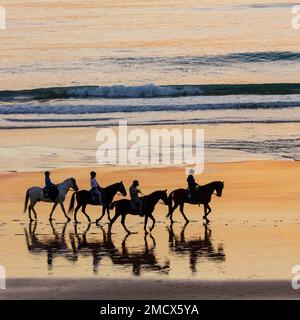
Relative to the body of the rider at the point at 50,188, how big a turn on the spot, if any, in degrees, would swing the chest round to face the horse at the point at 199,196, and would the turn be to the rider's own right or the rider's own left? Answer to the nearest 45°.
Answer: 0° — they already face it

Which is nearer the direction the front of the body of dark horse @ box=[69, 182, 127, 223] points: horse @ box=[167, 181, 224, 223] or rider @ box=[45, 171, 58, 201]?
the horse

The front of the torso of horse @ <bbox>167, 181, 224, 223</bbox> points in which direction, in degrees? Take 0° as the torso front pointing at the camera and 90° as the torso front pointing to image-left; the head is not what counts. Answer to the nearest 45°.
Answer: approximately 270°

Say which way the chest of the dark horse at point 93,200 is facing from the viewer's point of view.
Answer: to the viewer's right

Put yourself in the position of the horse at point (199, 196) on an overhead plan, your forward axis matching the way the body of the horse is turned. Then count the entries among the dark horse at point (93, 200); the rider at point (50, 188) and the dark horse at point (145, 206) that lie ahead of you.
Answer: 0

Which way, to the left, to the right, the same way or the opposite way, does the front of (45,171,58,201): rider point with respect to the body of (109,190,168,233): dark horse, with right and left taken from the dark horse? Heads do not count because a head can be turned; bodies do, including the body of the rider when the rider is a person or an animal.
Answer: the same way

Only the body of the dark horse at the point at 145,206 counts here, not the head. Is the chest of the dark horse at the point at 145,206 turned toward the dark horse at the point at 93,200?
no

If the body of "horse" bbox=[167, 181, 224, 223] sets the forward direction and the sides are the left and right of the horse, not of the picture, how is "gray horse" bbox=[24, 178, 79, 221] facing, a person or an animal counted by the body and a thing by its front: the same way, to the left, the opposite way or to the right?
the same way

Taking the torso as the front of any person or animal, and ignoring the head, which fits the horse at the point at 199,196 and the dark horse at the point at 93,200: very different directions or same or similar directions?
same or similar directions

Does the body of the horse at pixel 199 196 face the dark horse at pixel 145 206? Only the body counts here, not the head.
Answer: no

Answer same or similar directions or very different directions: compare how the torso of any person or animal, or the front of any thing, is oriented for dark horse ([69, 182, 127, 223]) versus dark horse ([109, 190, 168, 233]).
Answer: same or similar directions

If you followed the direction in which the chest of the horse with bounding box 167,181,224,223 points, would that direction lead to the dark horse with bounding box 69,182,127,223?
no

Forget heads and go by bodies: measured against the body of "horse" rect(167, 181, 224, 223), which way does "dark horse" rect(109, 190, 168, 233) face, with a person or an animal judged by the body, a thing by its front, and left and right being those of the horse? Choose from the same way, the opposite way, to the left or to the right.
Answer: the same way

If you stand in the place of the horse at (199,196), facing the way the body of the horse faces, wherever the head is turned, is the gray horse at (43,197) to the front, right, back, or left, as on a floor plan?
back

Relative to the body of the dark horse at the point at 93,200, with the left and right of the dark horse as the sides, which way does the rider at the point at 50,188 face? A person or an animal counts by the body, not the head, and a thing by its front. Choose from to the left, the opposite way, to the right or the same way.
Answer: the same way

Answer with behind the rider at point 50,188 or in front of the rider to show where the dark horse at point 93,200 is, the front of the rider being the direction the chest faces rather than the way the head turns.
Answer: in front

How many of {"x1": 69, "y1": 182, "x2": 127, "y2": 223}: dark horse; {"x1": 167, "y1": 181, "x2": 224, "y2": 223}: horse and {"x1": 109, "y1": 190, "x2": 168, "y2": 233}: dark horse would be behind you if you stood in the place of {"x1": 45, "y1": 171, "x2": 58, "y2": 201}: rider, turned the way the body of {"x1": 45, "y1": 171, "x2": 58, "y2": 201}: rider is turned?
0

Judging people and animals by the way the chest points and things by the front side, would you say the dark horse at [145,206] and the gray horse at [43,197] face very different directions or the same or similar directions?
same or similar directions

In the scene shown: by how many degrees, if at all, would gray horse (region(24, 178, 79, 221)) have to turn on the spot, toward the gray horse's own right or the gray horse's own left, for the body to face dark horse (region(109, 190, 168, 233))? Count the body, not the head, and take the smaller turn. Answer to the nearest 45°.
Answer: approximately 45° to the gray horse's own right

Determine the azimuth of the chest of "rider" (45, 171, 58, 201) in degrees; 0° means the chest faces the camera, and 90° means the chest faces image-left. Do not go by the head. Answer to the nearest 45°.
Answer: approximately 270°

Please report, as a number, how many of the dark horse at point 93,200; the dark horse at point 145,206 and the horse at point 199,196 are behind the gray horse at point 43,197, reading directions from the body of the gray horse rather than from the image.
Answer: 0

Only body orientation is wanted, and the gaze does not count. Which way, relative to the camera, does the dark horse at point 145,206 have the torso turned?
to the viewer's right
